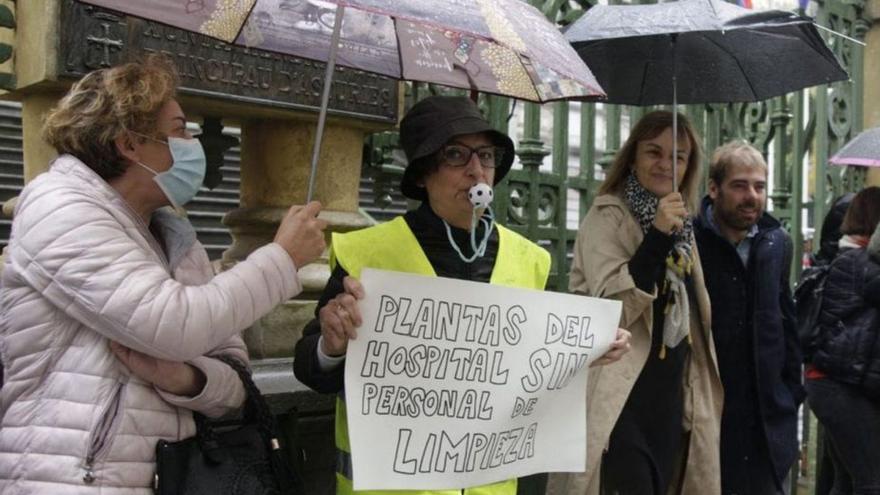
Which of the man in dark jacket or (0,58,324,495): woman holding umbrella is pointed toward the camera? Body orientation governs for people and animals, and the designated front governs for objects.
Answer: the man in dark jacket

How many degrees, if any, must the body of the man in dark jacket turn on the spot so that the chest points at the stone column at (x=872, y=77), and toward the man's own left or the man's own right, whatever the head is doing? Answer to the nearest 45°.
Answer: approximately 180°

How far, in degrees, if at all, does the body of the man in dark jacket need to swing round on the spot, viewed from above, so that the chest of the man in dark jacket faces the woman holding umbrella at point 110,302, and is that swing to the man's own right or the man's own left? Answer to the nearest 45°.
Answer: approximately 45° to the man's own right

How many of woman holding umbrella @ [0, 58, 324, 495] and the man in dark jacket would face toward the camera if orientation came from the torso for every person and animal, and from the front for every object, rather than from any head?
1

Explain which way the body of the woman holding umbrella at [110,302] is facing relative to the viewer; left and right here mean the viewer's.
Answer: facing to the right of the viewer

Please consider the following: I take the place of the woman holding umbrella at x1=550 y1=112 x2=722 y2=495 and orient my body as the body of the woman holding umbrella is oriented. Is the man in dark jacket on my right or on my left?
on my left

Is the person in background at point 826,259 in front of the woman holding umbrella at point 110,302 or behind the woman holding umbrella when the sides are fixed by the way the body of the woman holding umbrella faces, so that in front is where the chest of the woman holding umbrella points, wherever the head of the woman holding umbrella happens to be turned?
in front

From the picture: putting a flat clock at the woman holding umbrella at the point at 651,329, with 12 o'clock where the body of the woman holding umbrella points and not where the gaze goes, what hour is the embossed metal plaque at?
The embossed metal plaque is roughly at 4 o'clock from the woman holding umbrella.

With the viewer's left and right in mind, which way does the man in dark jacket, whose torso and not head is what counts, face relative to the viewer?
facing the viewer

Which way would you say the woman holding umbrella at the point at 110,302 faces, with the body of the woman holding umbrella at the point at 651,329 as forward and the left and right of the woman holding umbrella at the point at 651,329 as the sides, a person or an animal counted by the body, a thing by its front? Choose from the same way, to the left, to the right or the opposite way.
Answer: to the left

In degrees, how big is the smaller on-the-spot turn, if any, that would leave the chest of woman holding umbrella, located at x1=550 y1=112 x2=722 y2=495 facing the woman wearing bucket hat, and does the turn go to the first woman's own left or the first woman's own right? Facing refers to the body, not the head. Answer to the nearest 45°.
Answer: approximately 90° to the first woman's own right

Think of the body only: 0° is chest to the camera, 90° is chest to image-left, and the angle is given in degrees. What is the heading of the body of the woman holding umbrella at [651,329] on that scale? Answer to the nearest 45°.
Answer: approximately 315°

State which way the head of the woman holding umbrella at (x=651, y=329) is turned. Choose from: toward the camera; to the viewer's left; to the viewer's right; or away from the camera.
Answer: toward the camera

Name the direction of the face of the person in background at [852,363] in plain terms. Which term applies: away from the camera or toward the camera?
away from the camera

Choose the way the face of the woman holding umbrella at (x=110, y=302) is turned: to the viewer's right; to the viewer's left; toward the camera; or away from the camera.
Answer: to the viewer's right
